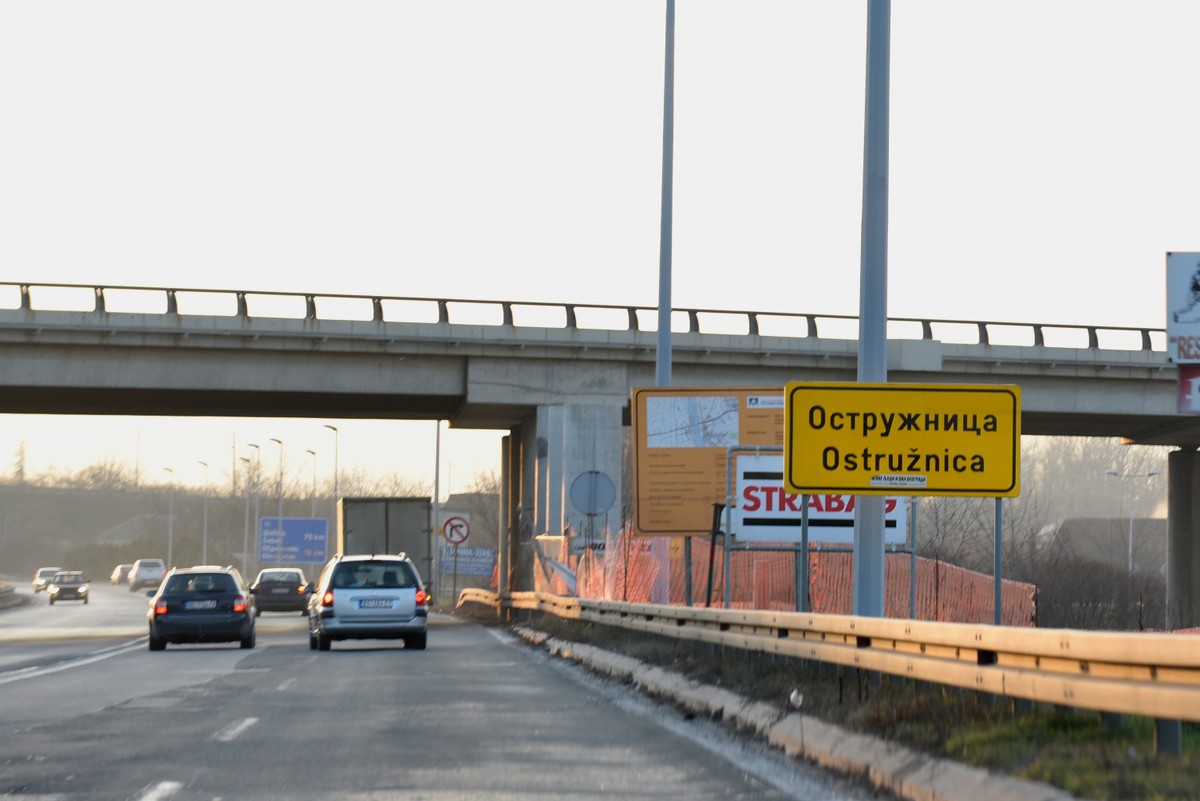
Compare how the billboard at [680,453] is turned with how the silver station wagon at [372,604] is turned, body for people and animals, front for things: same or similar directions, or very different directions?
very different directions

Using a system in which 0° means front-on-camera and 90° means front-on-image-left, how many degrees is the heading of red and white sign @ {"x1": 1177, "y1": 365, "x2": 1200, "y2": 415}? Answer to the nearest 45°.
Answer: approximately 0°

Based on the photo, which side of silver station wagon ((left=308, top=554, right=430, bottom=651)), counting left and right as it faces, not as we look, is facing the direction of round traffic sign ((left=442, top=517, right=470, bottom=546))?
front

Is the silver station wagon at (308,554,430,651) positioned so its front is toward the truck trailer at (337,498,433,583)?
yes

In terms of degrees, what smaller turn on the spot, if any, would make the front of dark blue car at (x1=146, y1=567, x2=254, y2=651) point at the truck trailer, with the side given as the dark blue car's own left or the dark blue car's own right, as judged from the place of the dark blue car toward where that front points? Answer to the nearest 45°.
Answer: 0° — it already faces it

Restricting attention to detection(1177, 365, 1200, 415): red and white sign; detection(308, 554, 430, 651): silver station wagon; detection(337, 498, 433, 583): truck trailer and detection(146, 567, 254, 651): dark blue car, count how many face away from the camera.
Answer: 3

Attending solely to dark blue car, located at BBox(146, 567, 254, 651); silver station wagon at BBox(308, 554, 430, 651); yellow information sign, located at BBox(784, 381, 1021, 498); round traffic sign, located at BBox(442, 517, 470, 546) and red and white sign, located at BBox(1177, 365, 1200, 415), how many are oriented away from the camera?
2

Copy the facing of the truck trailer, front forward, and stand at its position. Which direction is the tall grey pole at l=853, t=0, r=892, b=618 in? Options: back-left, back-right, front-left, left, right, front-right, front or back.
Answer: back

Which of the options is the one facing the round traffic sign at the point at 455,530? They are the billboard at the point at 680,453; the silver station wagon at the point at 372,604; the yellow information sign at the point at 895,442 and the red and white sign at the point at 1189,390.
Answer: the silver station wagon

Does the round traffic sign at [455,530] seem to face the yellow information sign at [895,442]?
yes

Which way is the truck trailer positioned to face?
away from the camera

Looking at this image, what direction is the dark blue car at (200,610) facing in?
away from the camera

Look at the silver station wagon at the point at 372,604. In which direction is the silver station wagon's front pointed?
away from the camera
